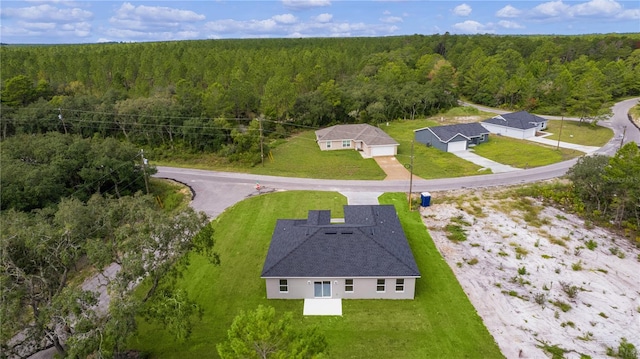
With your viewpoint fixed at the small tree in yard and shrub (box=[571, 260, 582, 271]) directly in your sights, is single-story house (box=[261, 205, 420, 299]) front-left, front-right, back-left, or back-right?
front-left

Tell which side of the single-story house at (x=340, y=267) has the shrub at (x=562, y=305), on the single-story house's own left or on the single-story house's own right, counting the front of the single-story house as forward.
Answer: on the single-story house's own right

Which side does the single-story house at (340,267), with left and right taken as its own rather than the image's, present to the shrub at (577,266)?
right

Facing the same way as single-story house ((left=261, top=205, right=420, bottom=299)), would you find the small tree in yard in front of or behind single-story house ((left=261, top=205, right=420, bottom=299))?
behind

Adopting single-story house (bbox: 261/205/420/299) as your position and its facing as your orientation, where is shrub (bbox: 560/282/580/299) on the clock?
The shrub is roughly at 3 o'clock from the single-story house.

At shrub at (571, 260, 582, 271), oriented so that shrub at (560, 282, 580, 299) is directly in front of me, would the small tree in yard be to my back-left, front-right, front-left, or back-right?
front-right

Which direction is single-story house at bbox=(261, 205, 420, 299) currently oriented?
away from the camera

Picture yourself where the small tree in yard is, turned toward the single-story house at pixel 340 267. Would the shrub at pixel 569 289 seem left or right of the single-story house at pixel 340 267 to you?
right
